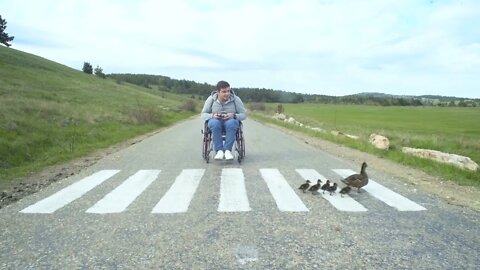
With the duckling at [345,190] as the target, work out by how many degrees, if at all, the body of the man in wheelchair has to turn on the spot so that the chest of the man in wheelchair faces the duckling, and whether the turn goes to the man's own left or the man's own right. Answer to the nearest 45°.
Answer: approximately 45° to the man's own left

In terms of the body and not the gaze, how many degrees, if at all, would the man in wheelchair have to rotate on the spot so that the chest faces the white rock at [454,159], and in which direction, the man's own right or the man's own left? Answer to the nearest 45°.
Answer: approximately 90° to the man's own left

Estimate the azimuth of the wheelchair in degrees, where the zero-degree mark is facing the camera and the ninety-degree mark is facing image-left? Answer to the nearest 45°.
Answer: approximately 0°

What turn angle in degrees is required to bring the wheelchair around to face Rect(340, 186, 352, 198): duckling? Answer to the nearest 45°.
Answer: approximately 45° to its left

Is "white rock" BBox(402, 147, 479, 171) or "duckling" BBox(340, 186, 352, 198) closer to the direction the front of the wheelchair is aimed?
the duckling

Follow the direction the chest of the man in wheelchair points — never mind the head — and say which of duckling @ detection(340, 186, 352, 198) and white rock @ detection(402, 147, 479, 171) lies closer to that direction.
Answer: the duckling

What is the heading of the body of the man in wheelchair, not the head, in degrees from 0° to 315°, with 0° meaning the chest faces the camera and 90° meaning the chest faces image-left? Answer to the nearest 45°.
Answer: approximately 0°

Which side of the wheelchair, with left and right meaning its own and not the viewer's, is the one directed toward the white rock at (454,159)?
left
